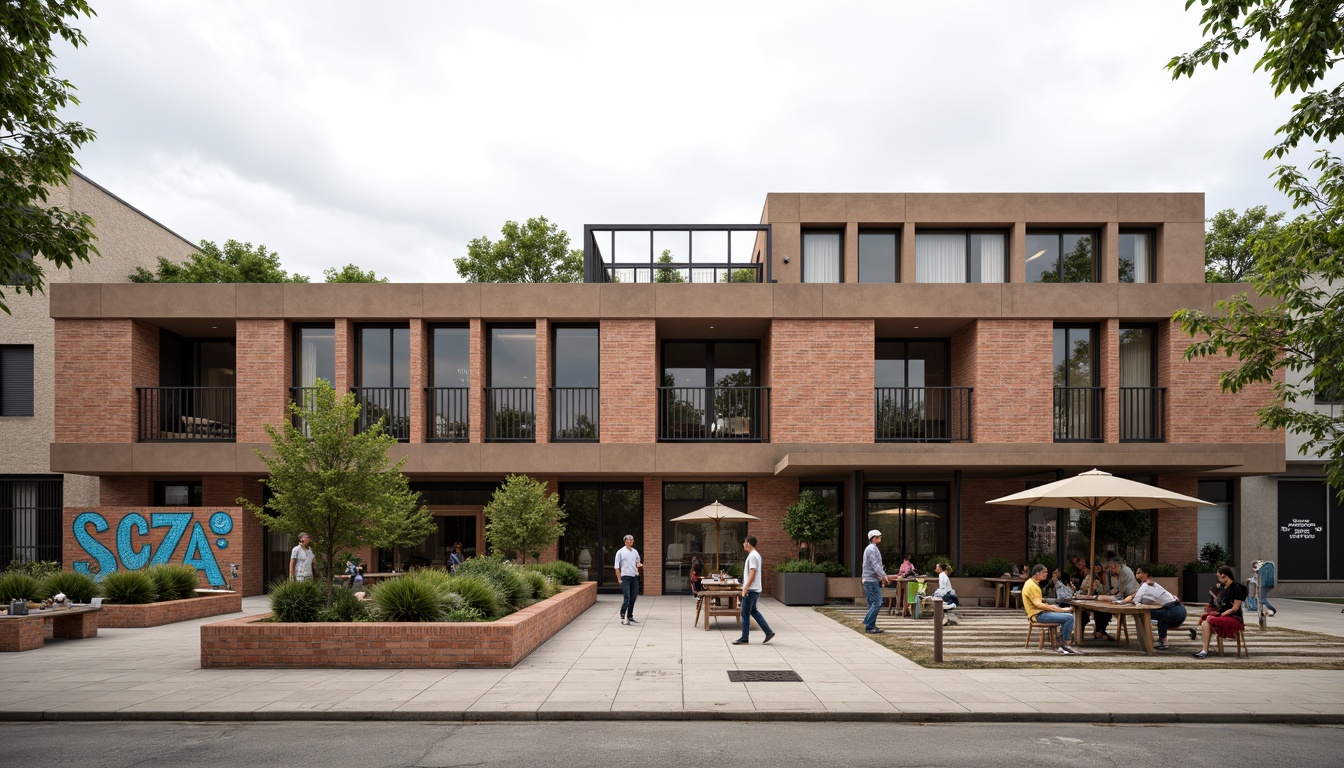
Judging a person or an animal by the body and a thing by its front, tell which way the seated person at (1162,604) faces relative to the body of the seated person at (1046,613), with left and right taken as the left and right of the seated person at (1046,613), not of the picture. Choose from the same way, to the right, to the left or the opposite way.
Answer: the opposite way

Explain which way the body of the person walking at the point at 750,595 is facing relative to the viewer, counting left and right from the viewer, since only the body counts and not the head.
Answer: facing to the left of the viewer

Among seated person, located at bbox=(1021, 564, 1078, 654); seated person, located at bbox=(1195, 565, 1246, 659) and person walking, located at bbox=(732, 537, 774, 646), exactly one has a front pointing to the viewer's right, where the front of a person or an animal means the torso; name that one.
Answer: seated person, located at bbox=(1021, 564, 1078, 654)

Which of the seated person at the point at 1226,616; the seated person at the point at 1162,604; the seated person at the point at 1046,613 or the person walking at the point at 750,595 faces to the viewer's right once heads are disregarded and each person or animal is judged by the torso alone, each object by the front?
the seated person at the point at 1046,613

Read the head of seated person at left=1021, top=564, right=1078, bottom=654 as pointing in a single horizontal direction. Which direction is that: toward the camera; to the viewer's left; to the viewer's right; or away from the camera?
to the viewer's right

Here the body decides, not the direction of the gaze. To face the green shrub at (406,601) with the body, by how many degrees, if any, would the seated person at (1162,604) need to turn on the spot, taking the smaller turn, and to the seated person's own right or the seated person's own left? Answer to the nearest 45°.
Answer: approximately 45° to the seated person's own left

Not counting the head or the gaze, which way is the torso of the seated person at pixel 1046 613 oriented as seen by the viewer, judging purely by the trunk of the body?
to the viewer's right

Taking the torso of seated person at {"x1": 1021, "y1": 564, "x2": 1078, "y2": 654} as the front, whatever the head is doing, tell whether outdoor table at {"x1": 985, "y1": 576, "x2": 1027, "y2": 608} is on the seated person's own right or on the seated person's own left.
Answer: on the seated person's own left

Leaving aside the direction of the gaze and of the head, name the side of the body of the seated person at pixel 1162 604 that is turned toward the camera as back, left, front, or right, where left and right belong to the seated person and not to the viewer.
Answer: left

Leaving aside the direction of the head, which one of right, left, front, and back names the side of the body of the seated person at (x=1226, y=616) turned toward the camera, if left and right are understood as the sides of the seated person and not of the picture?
left
